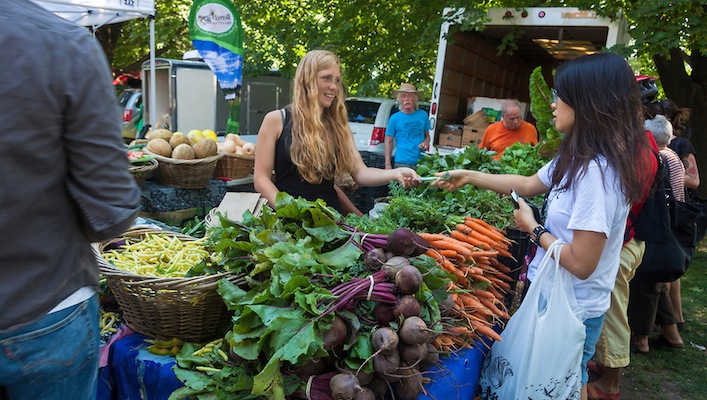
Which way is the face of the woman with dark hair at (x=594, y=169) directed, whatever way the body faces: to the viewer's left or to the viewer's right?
to the viewer's left

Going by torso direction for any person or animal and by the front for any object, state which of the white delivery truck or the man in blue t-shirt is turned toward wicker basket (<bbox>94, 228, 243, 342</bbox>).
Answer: the man in blue t-shirt

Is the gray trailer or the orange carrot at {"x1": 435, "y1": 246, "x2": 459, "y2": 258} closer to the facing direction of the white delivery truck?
the gray trailer

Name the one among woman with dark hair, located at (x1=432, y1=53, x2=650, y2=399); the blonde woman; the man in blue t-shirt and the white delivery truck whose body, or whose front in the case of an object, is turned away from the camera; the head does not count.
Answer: the white delivery truck

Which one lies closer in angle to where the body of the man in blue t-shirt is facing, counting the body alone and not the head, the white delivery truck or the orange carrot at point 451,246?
the orange carrot

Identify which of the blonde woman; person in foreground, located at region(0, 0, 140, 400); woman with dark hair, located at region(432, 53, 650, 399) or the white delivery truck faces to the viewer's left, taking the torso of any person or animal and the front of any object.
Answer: the woman with dark hair

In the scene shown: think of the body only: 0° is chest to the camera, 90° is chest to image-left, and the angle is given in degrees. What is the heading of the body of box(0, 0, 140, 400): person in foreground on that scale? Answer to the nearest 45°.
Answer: approximately 180°

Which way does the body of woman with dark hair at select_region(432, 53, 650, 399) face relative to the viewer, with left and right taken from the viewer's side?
facing to the left of the viewer

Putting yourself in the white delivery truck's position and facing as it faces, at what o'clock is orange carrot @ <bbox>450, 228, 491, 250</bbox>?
The orange carrot is roughly at 6 o'clock from the white delivery truck.

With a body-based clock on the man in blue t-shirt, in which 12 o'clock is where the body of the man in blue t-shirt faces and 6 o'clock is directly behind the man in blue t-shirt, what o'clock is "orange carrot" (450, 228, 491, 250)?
The orange carrot is roughly at 12 o'clock from the man in blue t-shirt.

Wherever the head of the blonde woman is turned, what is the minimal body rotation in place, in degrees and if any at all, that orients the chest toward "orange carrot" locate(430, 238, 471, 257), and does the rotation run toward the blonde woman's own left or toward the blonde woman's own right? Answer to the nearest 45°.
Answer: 0° — they already face it

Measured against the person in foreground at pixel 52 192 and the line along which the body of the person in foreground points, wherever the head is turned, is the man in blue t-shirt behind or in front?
in front

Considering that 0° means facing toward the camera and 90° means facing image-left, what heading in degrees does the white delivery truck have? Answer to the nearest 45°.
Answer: approximately 180°

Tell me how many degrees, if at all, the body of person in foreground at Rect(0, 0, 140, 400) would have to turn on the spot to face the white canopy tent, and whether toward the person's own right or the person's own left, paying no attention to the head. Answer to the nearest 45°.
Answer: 0° — they already face it

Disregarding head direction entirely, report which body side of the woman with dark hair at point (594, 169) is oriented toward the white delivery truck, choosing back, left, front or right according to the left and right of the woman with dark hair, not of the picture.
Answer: right

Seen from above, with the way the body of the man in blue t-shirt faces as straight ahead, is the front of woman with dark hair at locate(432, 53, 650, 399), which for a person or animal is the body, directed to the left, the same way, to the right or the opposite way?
to the right
